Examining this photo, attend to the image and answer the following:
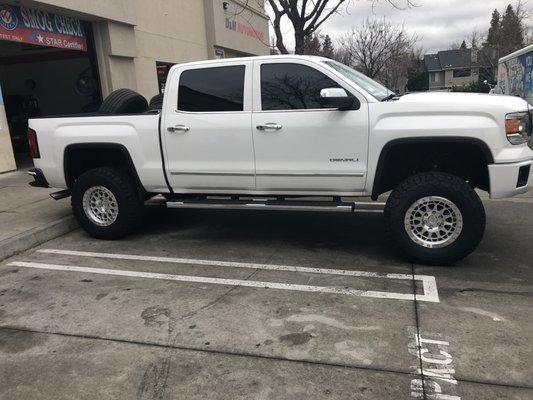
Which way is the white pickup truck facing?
to the viewer's right

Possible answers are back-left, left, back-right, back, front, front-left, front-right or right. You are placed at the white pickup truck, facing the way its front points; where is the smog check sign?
back-left

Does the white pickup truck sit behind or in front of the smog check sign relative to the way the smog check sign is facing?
in front

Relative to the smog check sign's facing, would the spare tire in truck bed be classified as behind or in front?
in front

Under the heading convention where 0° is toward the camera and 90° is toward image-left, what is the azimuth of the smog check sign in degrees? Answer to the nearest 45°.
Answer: approximately 315°
